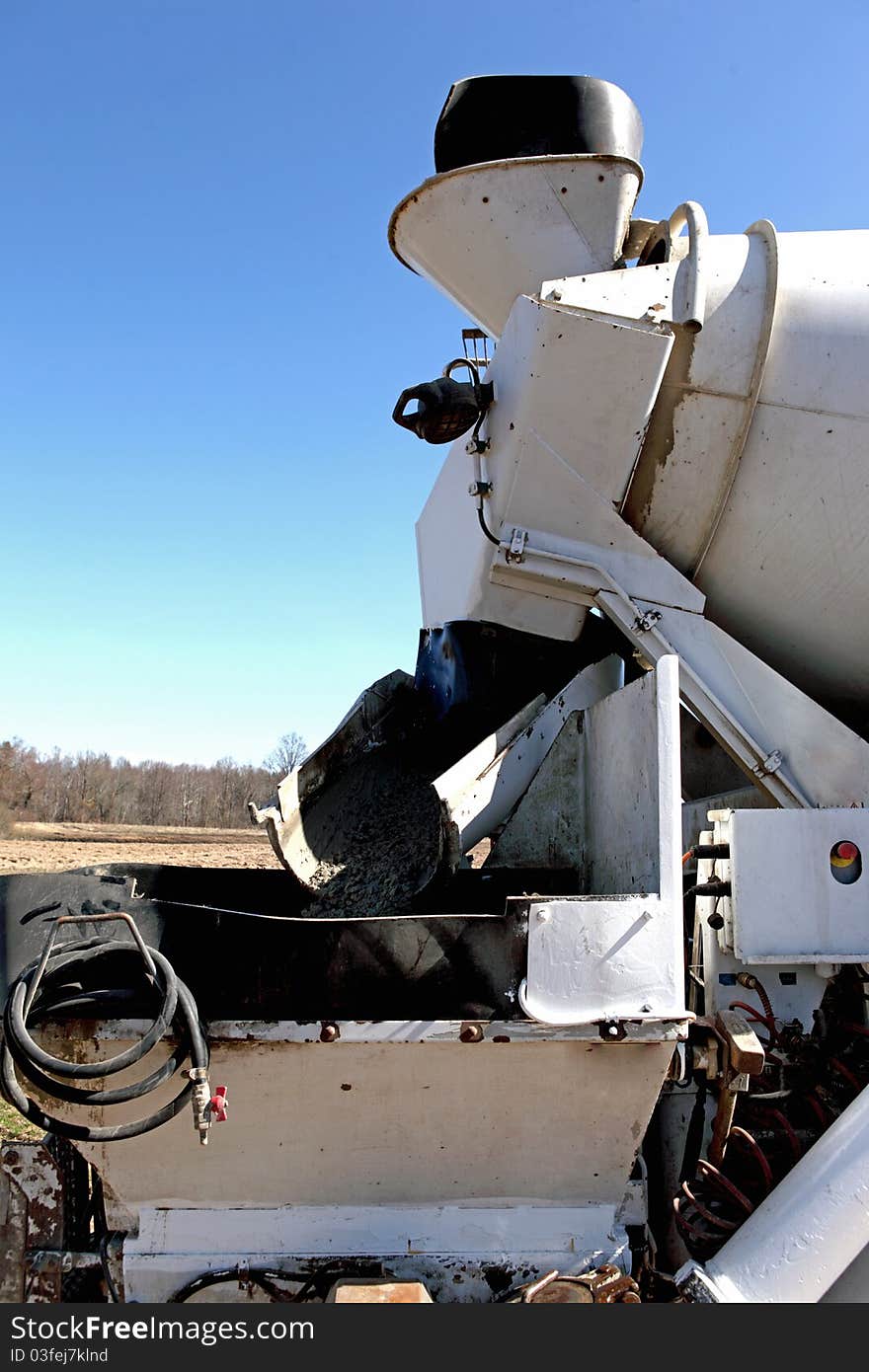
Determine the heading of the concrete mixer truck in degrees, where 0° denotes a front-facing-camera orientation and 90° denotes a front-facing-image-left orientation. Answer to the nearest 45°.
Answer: approximately 270°
